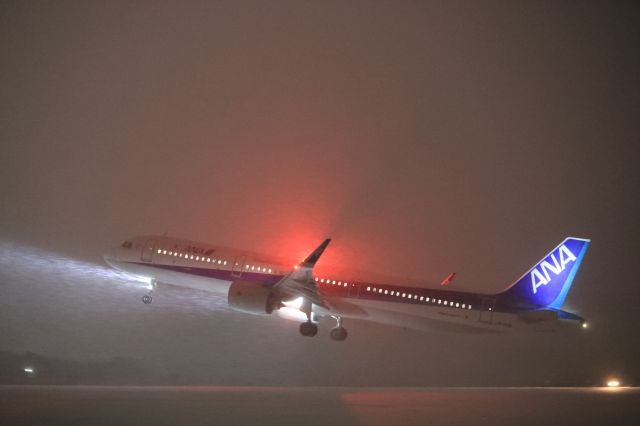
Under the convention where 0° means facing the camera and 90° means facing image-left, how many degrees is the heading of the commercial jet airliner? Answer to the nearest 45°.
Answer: approximately 90°
